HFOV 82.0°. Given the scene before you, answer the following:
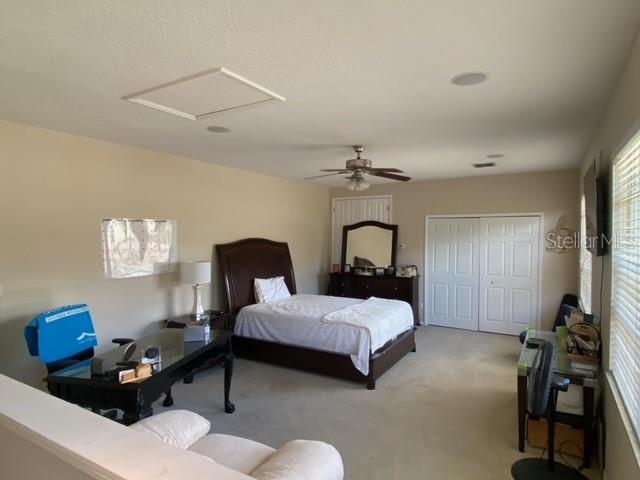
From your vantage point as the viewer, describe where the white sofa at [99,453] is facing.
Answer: facing away from the viewer and to the right of the viewer

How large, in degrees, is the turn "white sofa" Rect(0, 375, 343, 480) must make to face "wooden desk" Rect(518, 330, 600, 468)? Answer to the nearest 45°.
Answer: approximately 45° to its right

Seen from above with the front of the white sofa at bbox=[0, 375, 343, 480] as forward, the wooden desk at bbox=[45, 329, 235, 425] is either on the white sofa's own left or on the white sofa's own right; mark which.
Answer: on the white sofa's own left

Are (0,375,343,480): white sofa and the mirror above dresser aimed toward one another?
yes

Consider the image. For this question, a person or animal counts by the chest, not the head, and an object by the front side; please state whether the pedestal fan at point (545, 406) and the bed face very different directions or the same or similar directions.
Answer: very different directions

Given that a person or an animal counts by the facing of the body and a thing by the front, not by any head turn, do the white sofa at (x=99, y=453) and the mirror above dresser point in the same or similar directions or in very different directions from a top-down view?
very different directions

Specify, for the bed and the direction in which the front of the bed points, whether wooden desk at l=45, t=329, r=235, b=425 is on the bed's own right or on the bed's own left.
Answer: on the bed's own right
